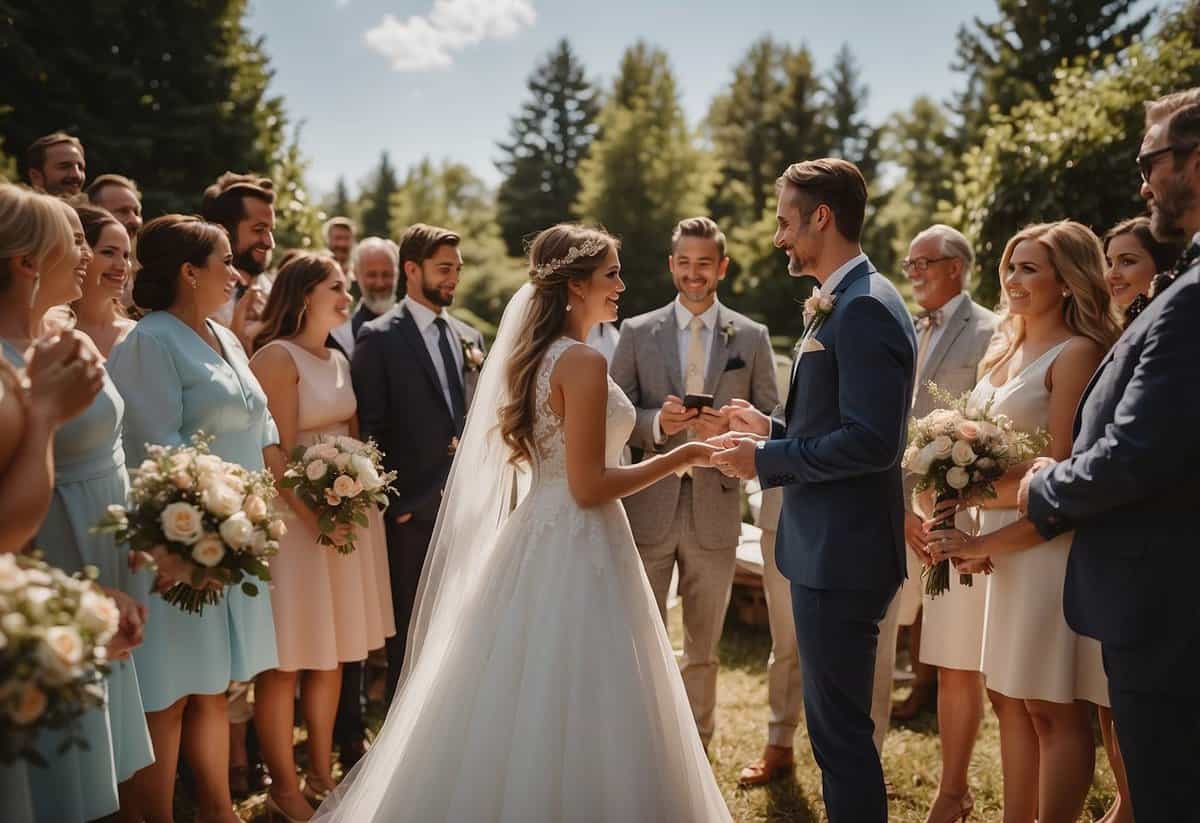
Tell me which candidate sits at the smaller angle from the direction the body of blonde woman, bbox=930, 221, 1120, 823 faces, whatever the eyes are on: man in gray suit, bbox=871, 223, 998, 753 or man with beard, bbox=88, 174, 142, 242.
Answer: the man with beard

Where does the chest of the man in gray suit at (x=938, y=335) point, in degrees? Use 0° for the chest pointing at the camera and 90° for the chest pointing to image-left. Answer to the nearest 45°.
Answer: approximately 45°

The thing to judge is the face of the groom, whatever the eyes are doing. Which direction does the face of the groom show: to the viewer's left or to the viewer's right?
to the viewer's left

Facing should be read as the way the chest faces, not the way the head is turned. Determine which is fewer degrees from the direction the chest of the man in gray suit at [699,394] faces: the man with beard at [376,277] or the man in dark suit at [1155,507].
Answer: the man in dark suit

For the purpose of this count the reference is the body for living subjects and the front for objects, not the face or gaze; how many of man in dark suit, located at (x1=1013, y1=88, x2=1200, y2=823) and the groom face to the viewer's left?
2

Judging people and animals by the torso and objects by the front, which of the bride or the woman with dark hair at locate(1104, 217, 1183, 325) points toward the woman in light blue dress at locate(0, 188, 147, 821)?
the woman with dark hair

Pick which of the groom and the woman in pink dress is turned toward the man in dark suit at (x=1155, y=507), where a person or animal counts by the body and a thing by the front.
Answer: the woman in pink dress

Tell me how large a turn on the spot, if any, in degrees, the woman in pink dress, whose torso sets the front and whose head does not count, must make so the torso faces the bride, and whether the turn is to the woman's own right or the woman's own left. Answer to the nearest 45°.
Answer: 0° — they already face them
